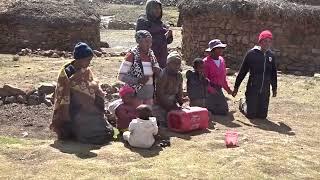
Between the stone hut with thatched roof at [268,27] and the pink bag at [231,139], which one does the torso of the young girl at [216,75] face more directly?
the pink bag

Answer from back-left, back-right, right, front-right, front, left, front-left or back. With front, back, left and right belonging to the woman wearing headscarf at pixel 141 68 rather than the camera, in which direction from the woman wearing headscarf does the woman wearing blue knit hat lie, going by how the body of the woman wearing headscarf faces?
right

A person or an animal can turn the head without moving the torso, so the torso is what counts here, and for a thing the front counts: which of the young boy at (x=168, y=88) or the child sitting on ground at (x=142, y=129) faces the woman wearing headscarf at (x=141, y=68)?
the child sitting on ground

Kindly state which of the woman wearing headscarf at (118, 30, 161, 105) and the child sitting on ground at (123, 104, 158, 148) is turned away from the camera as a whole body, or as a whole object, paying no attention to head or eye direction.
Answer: the child sitting on ground

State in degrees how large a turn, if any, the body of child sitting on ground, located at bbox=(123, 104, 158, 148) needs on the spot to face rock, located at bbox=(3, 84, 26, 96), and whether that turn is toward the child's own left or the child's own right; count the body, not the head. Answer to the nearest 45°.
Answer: approximately 45° to the child's own left

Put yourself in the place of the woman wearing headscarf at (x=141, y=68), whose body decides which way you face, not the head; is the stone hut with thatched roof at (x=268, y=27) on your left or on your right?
on your left

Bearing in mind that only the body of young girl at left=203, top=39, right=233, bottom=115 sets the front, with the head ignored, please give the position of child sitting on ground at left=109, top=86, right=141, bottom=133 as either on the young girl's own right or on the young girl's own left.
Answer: on the young girl's own right

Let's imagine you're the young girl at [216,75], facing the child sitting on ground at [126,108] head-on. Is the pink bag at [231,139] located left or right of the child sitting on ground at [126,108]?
left
